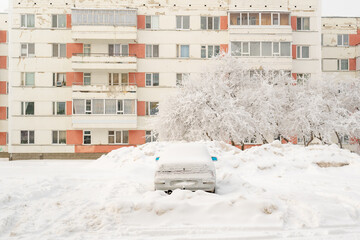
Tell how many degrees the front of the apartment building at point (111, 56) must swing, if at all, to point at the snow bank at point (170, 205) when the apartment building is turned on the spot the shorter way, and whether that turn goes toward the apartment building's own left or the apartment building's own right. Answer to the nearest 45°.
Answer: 0° — it already faces it

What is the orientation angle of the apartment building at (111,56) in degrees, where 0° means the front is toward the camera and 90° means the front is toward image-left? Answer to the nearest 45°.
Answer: approximately 0°

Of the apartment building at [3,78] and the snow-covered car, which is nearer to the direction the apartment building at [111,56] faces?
the snow-covered car

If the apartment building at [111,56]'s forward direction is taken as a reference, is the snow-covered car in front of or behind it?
in front
